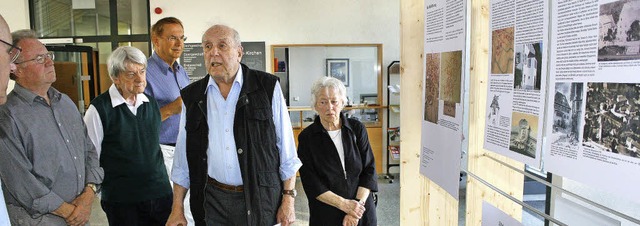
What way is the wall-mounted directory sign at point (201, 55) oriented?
toward the camera

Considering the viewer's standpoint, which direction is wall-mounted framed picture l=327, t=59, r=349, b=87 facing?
facing the viewer

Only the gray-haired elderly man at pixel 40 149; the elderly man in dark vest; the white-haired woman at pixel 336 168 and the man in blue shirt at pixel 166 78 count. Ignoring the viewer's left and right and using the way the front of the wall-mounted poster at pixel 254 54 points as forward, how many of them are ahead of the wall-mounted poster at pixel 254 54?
4

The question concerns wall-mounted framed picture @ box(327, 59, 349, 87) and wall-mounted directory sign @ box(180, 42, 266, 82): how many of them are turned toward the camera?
2

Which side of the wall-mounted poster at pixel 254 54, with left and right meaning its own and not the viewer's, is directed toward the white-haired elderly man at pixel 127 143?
front

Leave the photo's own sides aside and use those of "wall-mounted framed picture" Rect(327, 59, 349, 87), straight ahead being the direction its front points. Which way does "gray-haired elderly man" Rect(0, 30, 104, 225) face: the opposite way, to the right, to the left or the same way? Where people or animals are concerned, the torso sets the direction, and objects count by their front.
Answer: to the left

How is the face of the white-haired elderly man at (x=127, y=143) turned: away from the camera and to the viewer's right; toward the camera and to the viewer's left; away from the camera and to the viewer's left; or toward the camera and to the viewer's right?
toward the camera and to the viewer's right

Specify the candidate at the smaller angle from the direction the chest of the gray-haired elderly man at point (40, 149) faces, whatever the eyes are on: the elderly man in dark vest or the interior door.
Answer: the elderly man in dark vest

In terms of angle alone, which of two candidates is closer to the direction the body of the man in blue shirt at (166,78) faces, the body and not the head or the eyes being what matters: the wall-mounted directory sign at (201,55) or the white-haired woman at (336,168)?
the white-haired woman

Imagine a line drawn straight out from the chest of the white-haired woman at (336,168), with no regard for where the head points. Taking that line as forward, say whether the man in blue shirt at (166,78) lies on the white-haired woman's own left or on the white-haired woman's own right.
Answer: on the white-haired woman's own right

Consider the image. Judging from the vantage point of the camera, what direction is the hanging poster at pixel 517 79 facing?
facing the viewer and to the left of the viewer
